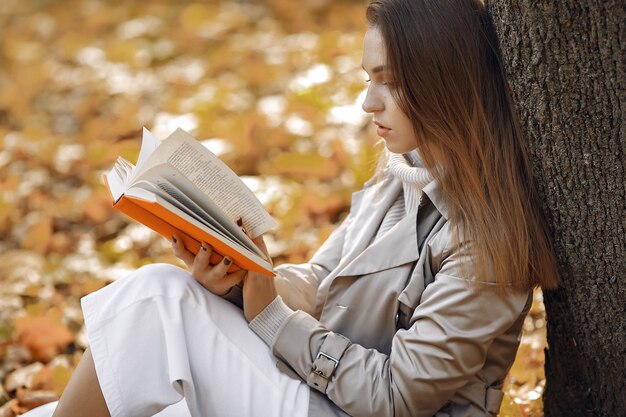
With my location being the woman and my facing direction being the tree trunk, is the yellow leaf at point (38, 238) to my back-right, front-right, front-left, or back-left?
back-left

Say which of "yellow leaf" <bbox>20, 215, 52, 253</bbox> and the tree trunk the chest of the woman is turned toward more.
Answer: the yellow leaf

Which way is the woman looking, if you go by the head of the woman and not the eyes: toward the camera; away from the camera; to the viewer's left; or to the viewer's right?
to the viewer's left

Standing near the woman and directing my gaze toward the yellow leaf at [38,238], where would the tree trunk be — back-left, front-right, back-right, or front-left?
back-right

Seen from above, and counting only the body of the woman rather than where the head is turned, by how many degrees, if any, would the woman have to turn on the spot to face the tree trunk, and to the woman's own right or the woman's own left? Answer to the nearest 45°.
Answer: approximately 180°

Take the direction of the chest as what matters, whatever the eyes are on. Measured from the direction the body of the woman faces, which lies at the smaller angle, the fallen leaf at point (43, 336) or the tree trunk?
the fallen leaf

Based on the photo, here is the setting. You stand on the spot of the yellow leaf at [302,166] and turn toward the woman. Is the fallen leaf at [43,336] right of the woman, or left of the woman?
right

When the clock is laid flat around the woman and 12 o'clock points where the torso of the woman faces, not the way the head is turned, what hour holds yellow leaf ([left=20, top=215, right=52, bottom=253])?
The yellow leaf is roughly at 2 o'clock from the woman.

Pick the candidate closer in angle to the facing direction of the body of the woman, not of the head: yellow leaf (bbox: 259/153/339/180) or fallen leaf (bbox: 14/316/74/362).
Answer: the fallen leaf

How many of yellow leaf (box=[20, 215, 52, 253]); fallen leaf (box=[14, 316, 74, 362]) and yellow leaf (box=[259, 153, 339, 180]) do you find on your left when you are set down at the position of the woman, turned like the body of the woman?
0

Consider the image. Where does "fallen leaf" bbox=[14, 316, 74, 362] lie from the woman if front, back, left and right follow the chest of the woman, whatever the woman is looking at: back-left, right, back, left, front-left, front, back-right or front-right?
front-right

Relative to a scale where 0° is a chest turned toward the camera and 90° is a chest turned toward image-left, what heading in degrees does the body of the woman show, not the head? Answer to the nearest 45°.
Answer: approximately 90°
